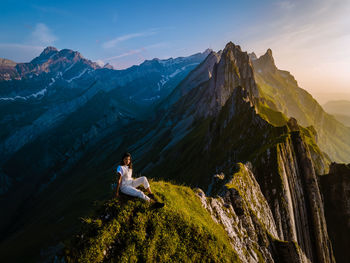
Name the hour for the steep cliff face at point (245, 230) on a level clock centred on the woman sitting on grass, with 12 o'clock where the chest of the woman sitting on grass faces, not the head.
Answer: The steep cliff face is roughly at 10 o'clock from the woman sitting on grass.

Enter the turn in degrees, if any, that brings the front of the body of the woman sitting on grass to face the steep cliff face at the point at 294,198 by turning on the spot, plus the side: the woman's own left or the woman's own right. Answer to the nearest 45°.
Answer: approximately 90° to the woman's own left

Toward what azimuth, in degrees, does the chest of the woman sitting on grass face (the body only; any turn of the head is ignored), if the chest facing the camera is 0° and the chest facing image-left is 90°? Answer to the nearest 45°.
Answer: approximately 315°

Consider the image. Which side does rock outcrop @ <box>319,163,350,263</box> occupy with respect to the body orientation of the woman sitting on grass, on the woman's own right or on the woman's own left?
on the woman's own left
